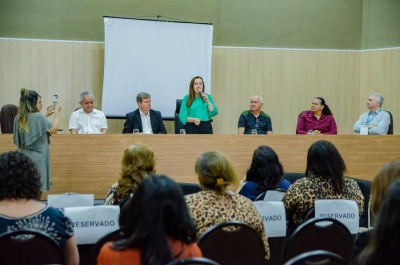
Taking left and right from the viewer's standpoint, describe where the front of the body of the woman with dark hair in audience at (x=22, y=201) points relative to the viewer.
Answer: facing away from the viewer

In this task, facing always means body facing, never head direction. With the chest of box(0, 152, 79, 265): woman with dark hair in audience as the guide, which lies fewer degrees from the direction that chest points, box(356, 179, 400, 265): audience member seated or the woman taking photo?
the woman taking photo

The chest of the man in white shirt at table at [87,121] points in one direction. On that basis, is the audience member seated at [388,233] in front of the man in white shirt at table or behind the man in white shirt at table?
in front

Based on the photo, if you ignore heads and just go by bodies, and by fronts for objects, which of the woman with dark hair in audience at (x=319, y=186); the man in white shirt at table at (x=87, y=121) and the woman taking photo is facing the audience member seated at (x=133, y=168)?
the man in white shirt at table

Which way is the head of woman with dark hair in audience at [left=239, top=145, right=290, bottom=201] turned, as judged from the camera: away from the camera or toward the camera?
away from the camera

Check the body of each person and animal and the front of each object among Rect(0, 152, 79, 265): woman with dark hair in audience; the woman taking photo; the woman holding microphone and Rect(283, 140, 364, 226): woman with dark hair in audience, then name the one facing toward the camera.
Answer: the woman holding microphone

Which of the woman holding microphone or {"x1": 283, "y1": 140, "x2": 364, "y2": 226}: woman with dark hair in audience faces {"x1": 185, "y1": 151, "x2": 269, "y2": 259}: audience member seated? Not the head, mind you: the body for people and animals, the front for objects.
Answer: the woman holding microphone

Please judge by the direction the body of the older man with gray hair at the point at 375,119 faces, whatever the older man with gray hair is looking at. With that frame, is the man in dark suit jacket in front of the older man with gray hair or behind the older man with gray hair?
in front

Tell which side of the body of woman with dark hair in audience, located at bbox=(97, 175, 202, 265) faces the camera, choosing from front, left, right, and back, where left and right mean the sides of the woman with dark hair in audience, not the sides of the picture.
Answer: back

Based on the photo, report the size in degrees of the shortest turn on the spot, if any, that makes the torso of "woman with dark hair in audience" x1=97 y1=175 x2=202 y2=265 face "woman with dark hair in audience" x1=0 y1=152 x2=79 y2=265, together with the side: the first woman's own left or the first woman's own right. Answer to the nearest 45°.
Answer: approximately 45° to the first woman's own left

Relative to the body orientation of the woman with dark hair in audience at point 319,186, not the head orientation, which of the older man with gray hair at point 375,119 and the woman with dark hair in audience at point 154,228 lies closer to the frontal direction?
the older man with gray hair

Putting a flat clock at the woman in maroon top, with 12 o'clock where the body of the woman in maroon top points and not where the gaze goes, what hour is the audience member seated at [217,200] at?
The audience member seated is roughly at 12 o'clock from the woman in maroon top.

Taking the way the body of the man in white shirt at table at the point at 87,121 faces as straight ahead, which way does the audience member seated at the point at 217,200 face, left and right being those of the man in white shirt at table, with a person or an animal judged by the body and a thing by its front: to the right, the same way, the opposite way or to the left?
the opposite way

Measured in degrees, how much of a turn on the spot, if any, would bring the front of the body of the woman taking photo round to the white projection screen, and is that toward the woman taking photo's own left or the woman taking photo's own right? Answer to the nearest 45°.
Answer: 0° — they already face it

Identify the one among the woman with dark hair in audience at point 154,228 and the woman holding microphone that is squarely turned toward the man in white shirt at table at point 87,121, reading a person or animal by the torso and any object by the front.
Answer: the woman with dark hair in audience

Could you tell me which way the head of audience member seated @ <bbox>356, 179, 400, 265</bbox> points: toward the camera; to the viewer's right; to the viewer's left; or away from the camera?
away from the camera

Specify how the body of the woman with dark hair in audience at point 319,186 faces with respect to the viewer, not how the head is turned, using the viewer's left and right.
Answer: facing away from the viewer

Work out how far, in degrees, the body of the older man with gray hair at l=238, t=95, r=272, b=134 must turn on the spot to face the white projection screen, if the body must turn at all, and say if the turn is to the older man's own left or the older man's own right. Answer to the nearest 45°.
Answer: approximately 135° to the older man's own right

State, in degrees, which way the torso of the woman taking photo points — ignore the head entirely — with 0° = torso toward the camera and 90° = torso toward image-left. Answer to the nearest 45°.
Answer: approximately 225°
